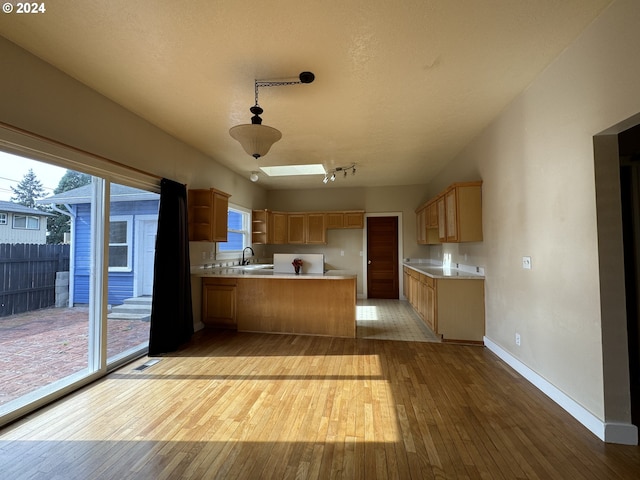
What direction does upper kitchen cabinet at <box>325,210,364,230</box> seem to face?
toward the camera

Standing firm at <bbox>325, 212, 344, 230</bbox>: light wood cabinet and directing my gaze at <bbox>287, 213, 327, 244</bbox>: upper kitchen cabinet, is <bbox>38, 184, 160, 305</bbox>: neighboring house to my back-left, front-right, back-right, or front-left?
front-right

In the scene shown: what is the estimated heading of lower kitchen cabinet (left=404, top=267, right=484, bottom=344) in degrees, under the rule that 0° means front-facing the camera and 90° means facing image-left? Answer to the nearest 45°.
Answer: approximately 90°

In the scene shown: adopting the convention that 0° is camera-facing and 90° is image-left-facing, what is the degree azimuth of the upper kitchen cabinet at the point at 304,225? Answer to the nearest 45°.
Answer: approximately 0°

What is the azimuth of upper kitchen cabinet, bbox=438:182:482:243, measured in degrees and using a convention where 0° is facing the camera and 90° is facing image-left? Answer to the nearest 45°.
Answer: approximately 90°

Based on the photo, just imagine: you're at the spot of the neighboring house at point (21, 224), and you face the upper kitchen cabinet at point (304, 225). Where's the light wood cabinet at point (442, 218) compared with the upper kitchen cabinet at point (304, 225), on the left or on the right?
right

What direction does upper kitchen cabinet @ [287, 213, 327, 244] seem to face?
toward the camera

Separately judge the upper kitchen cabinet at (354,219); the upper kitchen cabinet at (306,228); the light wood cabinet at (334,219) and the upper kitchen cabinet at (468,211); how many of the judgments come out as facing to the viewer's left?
1

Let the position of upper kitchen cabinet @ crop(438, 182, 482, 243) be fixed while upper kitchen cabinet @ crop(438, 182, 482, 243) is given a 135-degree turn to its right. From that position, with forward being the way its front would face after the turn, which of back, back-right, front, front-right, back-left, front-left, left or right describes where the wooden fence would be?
back

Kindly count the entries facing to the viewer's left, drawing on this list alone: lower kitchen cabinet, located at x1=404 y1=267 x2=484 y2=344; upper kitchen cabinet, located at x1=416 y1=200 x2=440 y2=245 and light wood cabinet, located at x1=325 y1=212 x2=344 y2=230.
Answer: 2

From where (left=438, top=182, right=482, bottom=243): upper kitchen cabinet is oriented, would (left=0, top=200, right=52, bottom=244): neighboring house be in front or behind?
in front

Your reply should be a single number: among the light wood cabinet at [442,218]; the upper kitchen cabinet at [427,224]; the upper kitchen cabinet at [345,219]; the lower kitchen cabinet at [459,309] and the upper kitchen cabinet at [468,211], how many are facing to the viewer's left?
4

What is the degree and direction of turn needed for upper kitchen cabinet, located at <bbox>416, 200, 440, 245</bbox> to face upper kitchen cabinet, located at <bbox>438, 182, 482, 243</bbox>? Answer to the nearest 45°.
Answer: approximately 90° to its left

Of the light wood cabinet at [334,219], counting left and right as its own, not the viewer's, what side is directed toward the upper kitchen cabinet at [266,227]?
right

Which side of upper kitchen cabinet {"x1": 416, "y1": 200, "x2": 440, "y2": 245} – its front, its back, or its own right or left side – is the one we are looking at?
left
